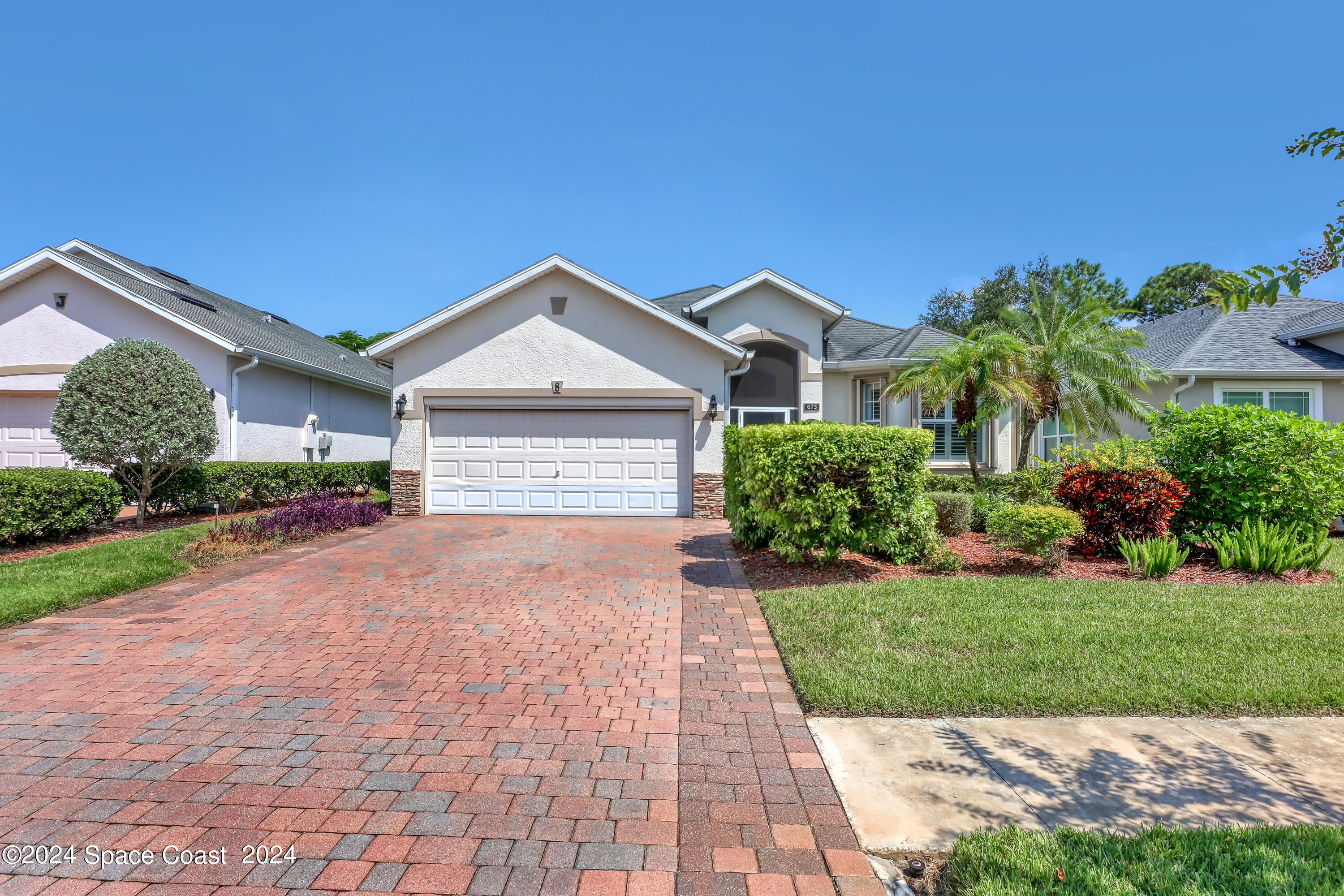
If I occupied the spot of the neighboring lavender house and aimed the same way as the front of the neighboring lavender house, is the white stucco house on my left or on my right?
on my left

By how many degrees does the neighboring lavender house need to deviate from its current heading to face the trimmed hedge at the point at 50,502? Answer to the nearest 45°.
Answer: approximately 45° to its left

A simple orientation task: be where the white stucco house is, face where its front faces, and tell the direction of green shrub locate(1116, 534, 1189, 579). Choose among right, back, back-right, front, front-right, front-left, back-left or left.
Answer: front-left

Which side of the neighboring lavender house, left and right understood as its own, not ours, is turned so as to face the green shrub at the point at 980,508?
left

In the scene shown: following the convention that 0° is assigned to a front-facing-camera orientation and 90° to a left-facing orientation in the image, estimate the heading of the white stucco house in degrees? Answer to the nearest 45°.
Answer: approximately 0°

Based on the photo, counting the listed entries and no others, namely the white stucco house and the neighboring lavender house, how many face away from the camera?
0

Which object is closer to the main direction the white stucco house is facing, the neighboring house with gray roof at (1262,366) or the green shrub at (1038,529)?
the green shrub

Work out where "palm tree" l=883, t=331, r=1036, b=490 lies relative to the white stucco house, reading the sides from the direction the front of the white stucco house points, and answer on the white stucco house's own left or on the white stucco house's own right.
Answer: on the white stucco house's own left

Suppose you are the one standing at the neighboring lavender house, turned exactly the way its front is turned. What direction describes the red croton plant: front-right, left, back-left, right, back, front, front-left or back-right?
left
